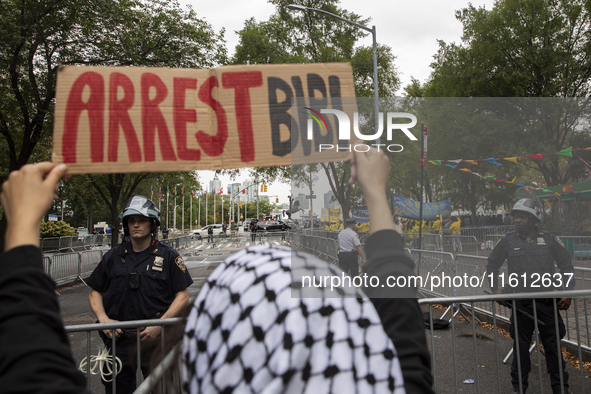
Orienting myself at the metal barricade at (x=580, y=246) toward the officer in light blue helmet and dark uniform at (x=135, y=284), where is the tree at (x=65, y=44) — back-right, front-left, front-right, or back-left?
front-right

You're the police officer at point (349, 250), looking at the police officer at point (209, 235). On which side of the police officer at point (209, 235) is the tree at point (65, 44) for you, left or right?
left

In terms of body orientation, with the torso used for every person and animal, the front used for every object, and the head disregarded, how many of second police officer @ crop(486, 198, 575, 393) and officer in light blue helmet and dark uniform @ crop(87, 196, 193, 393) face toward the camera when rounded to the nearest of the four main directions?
2

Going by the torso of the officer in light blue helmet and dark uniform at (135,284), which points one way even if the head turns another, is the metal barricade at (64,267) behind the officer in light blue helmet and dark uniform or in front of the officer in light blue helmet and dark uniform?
behind

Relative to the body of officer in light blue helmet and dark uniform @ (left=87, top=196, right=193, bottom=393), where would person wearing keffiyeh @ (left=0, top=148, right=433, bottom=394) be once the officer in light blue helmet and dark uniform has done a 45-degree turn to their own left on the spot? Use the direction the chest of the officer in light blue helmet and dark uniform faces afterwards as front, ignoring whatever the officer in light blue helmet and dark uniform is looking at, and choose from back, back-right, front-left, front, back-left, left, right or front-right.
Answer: front-right

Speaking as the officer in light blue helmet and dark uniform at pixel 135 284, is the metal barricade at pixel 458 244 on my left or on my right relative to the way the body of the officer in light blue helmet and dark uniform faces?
on my left

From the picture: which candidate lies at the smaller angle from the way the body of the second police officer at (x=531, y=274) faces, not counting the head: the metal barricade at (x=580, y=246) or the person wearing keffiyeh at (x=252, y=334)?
the person wearing keffiyeh

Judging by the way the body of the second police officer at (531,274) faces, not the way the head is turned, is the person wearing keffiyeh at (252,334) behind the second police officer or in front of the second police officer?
in front

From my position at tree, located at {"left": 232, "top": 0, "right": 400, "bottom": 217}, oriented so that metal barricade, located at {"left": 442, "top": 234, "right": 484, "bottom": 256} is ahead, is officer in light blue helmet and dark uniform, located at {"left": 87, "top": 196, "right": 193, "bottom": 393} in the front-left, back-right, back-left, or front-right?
front-right

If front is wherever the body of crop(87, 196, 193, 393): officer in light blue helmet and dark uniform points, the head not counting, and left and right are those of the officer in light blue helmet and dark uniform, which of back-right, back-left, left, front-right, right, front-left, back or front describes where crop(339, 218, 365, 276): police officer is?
back-left

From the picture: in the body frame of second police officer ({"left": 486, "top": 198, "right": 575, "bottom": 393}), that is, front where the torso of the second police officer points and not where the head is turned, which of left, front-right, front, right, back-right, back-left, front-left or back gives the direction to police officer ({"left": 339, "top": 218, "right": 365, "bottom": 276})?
back-right

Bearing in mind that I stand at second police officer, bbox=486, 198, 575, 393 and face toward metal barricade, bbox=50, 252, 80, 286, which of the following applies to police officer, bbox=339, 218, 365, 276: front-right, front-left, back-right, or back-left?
front-right

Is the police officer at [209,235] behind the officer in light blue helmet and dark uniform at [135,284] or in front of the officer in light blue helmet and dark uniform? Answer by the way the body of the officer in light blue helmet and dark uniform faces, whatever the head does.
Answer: behind

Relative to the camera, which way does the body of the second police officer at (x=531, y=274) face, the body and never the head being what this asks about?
toward the camera
